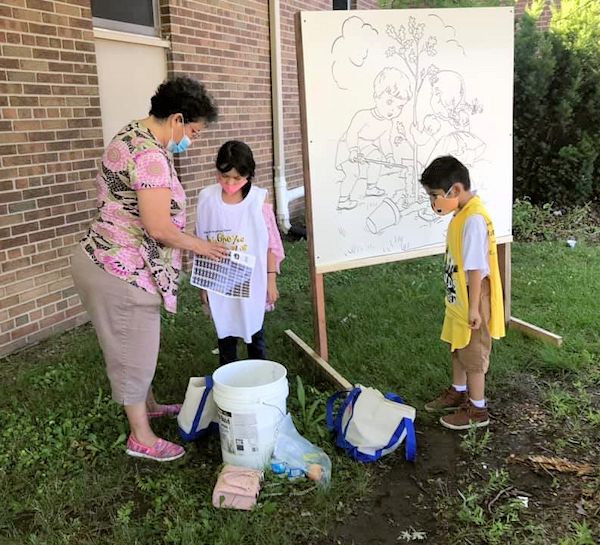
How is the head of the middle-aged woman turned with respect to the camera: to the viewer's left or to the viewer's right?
to the viewer's right

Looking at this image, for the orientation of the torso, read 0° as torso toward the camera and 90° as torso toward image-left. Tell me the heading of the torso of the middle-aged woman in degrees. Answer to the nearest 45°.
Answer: approximately 270°

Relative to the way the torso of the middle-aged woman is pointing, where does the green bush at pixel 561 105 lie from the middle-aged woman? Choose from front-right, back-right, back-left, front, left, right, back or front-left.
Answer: front-left

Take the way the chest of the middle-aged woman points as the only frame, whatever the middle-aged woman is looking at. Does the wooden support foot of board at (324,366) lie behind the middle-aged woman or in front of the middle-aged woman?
in front

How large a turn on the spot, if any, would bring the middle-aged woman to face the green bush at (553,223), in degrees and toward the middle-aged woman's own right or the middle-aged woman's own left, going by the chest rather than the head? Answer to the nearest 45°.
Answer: approximately 45° to the middle-aged woman's own left

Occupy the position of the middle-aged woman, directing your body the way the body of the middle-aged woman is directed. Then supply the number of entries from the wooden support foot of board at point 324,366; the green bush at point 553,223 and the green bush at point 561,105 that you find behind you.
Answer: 0

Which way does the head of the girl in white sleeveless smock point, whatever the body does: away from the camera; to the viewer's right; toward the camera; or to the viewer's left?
toward the camera

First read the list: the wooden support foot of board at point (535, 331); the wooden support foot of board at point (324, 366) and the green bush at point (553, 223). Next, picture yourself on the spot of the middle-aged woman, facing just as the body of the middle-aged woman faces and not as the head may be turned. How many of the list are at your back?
0
